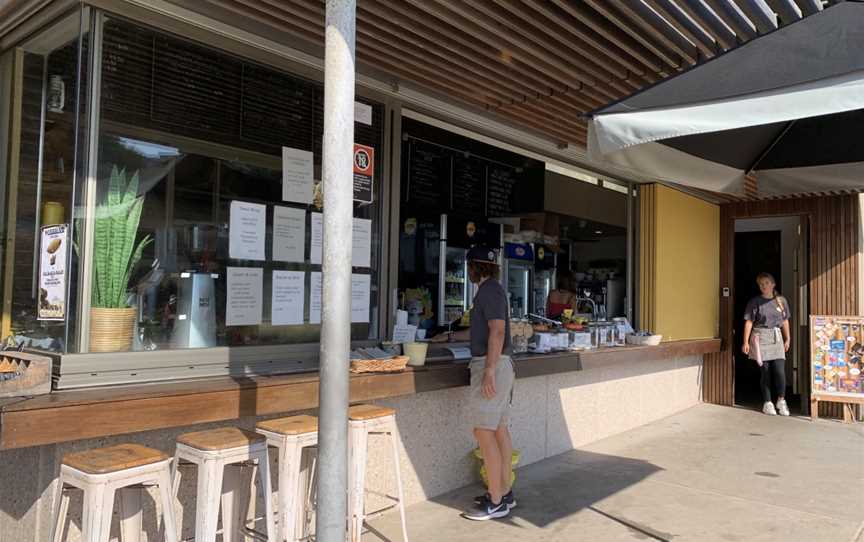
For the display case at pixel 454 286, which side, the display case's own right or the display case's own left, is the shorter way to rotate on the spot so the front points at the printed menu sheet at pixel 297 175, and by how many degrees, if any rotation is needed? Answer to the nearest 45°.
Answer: approximately 45° to the display case's own right

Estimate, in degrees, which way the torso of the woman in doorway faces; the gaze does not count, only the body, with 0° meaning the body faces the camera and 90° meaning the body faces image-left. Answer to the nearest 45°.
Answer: approximately 0°

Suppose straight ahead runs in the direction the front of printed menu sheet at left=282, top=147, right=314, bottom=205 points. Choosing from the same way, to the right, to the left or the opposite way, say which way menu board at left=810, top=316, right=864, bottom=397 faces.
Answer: to the right

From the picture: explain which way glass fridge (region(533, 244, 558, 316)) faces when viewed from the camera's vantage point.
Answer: facing the viewer and to the right of the viewer

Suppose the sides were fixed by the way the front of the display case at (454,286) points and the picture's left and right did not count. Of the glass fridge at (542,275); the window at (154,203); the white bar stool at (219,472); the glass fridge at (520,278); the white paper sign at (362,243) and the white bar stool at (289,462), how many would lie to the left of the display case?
2

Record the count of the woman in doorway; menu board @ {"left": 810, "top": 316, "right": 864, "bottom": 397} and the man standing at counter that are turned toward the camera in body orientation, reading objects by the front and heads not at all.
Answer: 2

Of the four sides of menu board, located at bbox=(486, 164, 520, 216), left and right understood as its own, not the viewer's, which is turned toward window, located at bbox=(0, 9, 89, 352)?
right
